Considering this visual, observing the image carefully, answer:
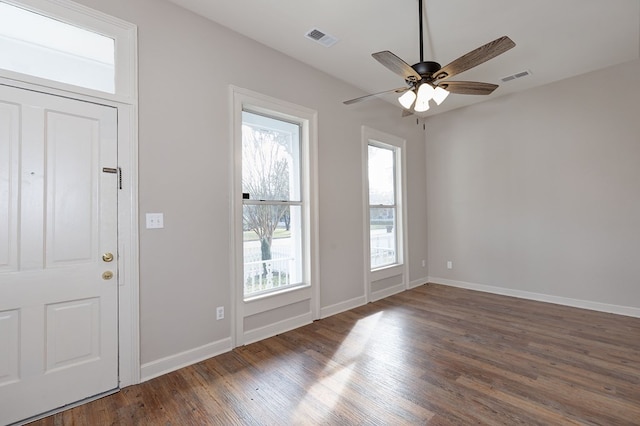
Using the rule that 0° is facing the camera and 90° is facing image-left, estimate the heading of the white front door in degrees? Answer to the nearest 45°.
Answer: approximately 315°

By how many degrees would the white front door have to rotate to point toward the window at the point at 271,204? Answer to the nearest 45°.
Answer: approximately 45° to its left

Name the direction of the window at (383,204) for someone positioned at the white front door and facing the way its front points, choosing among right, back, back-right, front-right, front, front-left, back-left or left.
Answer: front-left

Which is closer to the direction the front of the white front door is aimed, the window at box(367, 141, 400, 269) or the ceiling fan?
the ceiling fan

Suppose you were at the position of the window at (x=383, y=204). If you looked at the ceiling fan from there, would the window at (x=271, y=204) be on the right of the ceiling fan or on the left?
right

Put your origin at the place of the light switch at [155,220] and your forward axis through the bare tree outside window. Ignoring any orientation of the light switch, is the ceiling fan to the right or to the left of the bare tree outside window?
right

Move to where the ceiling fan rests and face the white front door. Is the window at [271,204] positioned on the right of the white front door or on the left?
right

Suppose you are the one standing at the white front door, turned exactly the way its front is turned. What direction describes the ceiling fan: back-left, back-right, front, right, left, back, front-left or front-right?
front
